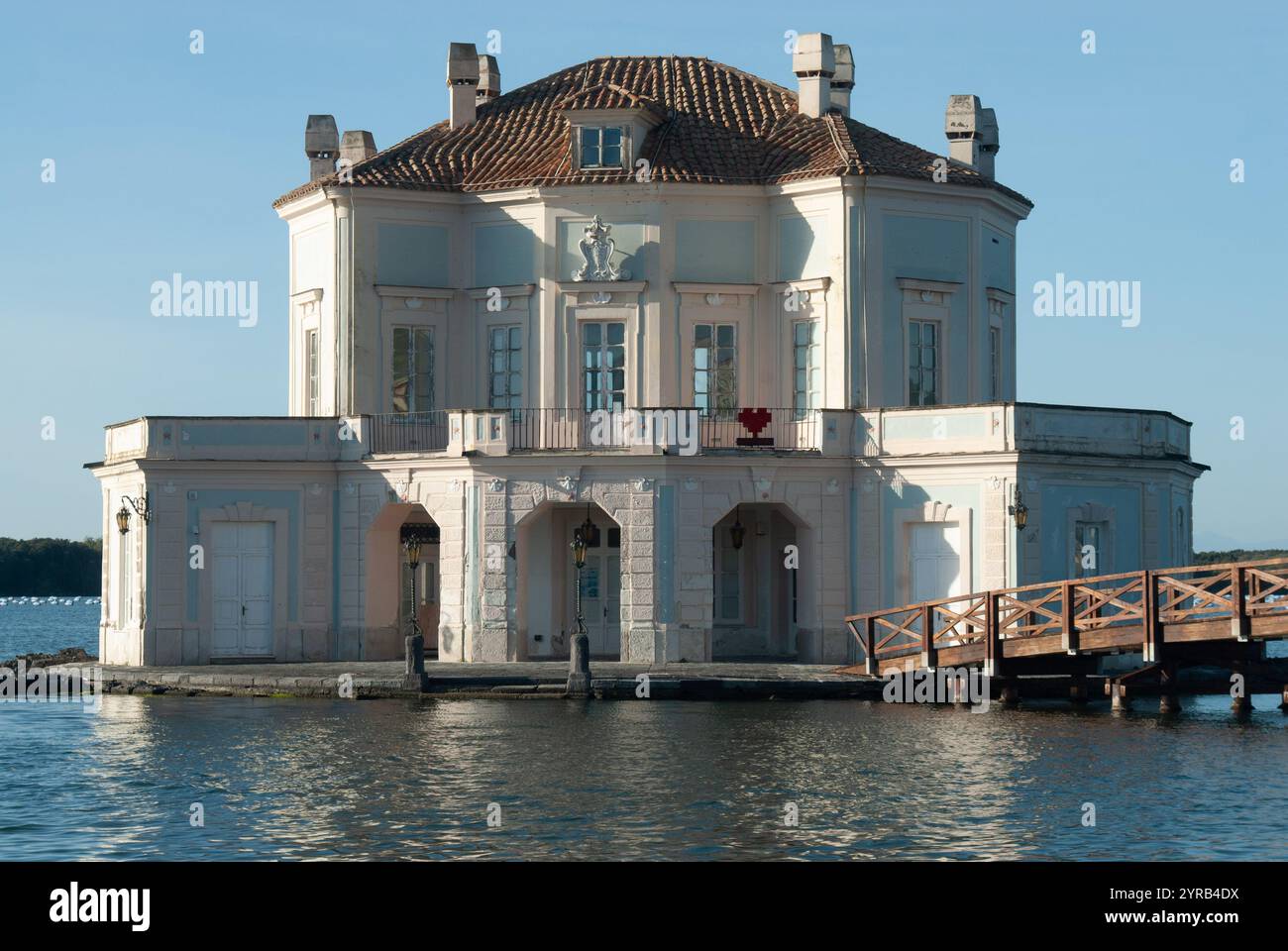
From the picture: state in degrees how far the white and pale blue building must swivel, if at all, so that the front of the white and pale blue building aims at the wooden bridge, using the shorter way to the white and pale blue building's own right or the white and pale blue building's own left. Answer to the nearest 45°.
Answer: approximately 45° to the white and pale blue building's own left

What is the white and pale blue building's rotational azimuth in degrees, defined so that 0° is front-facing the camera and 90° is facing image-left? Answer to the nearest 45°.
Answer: approximately 0°
